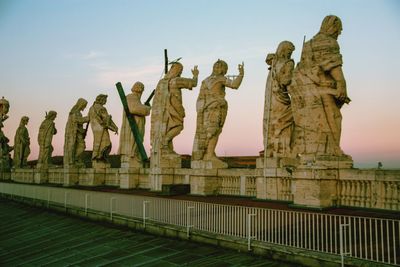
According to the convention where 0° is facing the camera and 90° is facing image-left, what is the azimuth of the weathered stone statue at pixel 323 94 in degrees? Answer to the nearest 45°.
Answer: approximately 225°

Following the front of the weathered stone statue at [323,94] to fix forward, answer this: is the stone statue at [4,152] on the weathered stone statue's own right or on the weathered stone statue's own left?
on the weathered stone statue's own left

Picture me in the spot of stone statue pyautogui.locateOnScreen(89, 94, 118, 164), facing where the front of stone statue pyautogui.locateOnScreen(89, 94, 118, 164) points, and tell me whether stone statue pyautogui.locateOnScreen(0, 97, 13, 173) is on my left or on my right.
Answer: on my left

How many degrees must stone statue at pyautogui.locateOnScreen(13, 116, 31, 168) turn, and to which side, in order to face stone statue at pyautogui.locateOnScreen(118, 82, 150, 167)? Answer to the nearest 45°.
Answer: approximately 90° to its right

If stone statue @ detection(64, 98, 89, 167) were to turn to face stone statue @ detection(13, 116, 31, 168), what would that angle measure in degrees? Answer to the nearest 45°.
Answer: approximately 135° to its left

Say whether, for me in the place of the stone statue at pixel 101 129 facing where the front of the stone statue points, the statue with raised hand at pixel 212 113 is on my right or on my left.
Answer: on my right

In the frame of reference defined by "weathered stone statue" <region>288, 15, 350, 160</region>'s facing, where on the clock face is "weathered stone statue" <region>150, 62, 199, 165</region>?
"weathered stone statue" <region>150, 62, 199, 165</region> is roughly at 9 o'clock from "weathered stone statue" <region>288, 15, 350, 160</region>.

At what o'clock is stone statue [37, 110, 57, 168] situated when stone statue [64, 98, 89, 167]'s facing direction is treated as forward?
stone statue [37, 110, 57, 168] is roughly at 8 o'clock from stone statue [64, 98, 89, 167].

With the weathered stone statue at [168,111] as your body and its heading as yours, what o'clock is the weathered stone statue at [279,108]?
the weathered stone statue at [279,108] is roughly at 2 o'clock from the weathered stone statue at [168,111].

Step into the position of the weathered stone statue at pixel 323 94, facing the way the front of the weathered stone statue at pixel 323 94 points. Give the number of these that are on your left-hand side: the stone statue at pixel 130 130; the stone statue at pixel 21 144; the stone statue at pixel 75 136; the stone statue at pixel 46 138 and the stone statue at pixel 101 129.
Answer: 5
